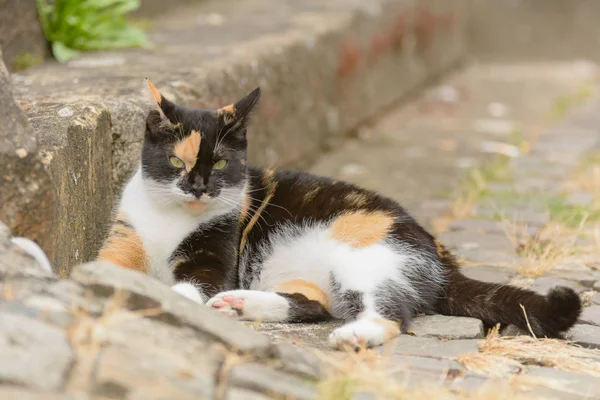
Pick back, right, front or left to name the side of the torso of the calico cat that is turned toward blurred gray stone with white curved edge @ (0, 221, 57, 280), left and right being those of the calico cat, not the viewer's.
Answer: front

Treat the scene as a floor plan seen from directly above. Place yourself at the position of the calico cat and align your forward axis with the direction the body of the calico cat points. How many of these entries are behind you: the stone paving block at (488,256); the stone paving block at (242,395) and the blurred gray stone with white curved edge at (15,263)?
1

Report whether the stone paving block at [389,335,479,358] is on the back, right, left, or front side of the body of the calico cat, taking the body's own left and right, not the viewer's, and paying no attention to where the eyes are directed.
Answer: left

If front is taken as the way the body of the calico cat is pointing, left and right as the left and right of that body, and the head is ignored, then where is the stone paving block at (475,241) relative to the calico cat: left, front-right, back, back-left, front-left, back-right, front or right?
back

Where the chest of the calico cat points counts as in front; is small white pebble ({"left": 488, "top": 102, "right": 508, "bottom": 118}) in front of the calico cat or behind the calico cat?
behind

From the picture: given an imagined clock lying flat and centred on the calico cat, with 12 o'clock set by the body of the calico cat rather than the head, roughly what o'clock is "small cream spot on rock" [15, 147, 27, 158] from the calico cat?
The small cream spot on rock is roughly at 12 o'clock from the calico cat.

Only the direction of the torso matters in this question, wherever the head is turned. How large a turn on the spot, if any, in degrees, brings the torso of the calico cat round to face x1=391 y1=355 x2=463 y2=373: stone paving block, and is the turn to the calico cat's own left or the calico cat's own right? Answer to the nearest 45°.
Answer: approximately 90° to the calico cat's own left

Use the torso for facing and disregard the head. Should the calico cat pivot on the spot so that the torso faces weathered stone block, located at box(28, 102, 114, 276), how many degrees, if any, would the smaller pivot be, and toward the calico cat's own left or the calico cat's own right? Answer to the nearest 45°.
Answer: approximately 45° to the calico cat's own right

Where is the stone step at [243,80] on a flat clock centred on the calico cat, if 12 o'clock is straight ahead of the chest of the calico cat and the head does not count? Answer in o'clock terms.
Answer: The stone step is roughly at 4 o'clock from the calico cat.

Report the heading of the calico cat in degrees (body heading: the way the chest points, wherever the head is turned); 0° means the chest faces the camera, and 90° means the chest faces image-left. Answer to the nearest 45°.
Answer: approximately 45°

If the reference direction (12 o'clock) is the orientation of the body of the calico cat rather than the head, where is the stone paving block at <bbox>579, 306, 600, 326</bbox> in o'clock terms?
The stone paving block is roughly at 7 o'clock from the calico cat.

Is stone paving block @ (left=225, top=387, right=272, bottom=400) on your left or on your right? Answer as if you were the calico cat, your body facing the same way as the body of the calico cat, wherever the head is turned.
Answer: on your left

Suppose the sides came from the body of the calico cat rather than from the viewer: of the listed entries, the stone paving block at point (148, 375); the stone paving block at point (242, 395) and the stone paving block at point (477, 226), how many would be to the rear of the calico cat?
1

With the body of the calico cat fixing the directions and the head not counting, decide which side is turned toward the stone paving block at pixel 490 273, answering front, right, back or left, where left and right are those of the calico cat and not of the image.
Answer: back

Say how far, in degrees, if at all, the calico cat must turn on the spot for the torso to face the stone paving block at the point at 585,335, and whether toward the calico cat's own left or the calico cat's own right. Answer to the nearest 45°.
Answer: approximately 135° to the calico cat's own left

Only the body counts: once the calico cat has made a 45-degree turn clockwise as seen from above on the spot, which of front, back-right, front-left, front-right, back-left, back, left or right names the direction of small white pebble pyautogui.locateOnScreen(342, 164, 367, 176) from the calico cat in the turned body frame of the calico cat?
right

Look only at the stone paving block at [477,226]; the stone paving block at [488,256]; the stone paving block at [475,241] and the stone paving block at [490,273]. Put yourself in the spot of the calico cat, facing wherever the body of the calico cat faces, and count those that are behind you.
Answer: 4
